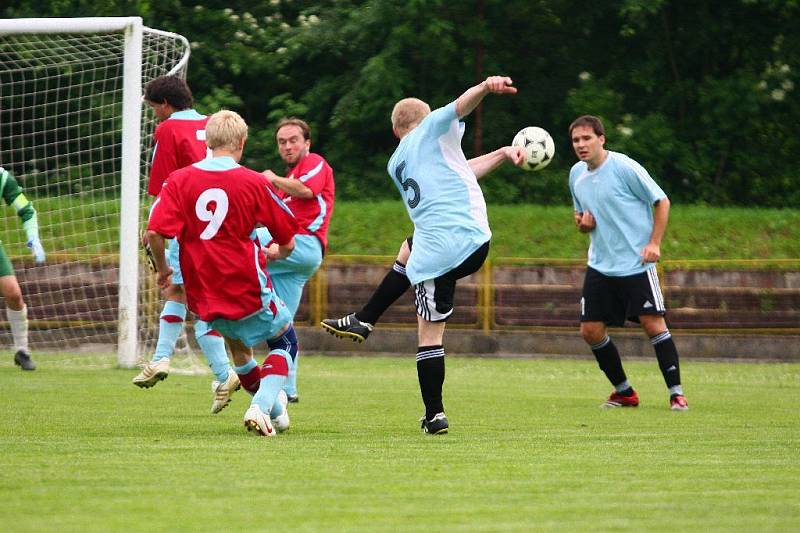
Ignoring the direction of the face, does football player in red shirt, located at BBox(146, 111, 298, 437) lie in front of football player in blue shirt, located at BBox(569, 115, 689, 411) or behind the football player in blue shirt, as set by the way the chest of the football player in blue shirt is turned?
in front

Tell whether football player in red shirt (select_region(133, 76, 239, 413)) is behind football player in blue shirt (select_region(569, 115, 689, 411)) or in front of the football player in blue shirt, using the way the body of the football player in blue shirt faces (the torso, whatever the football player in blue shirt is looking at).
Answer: in front

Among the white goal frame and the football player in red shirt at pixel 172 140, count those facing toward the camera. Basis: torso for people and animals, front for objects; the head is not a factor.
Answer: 1

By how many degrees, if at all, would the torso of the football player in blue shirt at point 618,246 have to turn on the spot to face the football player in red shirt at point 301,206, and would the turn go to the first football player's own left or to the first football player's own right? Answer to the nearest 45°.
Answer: approximately 45° to the first football player's own right

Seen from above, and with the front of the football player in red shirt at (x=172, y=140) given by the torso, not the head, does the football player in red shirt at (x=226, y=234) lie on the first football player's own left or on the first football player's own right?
on the first football player's own left

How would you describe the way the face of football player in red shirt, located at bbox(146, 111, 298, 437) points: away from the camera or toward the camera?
away from the camera
